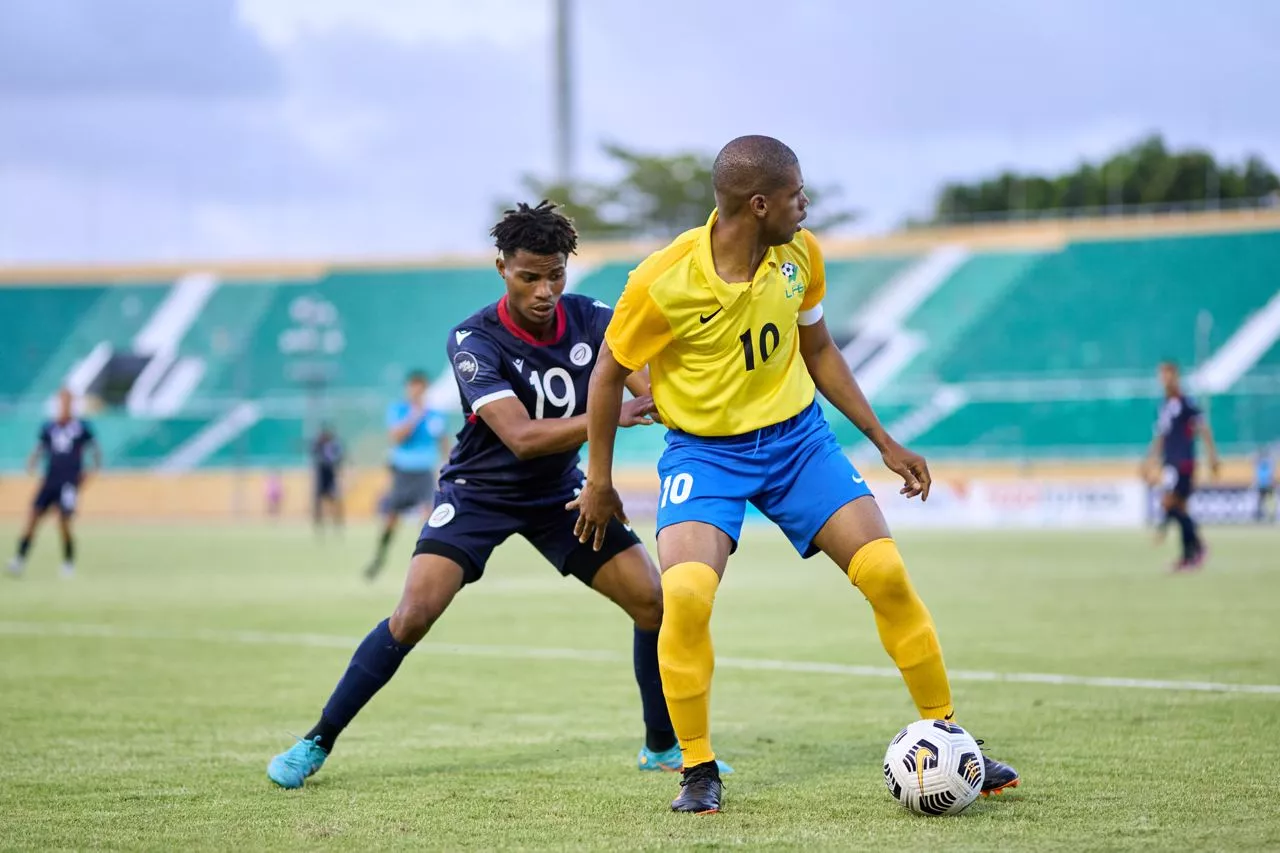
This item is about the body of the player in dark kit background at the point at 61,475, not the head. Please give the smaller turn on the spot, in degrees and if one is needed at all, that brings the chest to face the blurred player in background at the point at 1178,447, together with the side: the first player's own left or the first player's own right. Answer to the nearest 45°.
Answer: approximately 45° to the first player's own left

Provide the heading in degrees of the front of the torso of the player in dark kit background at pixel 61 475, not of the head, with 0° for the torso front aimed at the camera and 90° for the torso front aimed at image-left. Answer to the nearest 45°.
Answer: approximately 0°

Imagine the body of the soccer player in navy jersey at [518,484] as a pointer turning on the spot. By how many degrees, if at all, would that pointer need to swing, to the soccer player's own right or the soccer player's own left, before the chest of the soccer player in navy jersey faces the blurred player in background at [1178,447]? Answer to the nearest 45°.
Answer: approximately 90° to the soccer player's own left

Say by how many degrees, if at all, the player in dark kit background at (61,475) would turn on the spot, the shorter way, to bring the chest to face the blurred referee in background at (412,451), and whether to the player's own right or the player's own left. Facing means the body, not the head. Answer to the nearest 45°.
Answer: approximately 45° to the player's own left

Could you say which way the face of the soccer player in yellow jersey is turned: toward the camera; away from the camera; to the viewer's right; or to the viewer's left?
to the viewer's right

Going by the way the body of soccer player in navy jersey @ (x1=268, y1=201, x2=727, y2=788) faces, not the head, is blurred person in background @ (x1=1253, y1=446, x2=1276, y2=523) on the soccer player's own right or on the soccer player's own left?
on the soccer player's own left

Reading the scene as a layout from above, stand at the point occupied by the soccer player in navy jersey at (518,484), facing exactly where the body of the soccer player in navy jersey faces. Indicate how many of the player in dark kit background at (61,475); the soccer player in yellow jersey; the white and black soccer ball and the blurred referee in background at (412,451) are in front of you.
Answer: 2

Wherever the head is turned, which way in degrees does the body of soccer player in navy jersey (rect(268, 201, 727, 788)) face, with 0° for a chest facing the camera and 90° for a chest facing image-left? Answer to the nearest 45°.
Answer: approximately 315°

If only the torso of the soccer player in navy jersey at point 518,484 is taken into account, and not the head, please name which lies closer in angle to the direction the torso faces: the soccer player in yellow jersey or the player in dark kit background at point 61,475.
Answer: the soccer player in yellow jersey

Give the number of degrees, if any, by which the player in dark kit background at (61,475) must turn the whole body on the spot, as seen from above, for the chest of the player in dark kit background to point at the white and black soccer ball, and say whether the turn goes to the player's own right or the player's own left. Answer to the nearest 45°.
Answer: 0° — they already face it

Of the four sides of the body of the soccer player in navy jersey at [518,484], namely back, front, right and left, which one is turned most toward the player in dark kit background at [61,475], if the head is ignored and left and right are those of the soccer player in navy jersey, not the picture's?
back

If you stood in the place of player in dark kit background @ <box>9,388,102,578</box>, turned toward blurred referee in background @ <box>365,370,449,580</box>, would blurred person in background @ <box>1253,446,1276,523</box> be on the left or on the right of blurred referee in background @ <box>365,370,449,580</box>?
left

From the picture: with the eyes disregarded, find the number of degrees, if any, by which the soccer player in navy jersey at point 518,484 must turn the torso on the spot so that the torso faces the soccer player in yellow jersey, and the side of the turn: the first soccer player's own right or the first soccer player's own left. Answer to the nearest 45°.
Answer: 0° — they already face them
